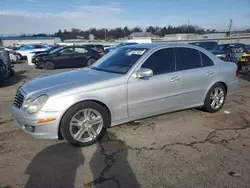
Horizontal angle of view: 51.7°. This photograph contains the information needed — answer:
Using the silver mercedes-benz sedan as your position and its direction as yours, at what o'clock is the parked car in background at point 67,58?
The parked car in background is roughly at 4 o'clock from the silver mercedes-benz sedan.

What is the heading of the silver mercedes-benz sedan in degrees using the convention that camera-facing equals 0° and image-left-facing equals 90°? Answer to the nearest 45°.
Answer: approximately 45°

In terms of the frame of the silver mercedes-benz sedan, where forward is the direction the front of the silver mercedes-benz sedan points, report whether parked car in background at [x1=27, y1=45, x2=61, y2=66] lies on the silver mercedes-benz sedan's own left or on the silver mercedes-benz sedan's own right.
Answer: on the silver mercedes-benz sedan's own right

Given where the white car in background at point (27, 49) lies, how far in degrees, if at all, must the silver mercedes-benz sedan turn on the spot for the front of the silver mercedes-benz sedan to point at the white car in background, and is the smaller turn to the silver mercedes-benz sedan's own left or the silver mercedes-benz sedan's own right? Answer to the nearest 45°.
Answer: approximately 90° to the silver mercedes-benz sedan's own right
